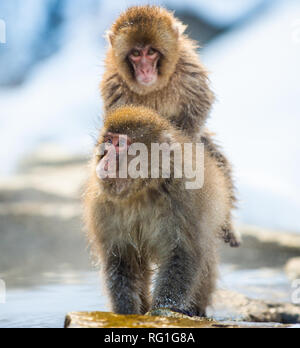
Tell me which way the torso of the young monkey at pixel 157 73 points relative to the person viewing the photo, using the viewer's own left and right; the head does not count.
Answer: facing the viewer
